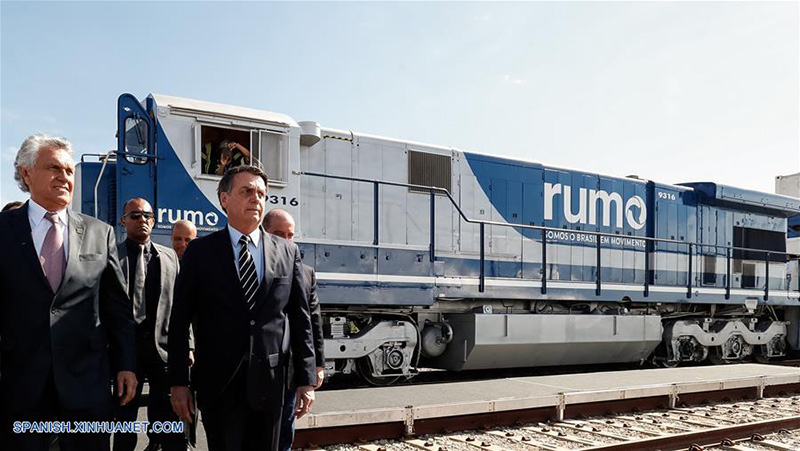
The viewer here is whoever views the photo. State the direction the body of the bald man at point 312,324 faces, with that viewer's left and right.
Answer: facing the viewer and to the right of the viewer

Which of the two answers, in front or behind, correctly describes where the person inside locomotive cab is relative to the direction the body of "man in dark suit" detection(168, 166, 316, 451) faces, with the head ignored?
behind

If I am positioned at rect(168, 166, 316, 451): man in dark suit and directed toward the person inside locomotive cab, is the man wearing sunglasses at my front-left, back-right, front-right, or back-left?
front-left

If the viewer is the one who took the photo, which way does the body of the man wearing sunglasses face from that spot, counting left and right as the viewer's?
facing the viewer

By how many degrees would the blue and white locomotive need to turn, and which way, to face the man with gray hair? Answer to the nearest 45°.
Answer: approximately 45° to its left

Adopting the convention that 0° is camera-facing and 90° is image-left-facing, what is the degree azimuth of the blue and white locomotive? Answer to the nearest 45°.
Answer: approximately 45°

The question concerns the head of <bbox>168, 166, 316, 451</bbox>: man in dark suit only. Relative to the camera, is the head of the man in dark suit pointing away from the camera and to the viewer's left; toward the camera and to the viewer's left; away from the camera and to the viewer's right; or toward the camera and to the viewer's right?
toward the camera and to the viewer's right

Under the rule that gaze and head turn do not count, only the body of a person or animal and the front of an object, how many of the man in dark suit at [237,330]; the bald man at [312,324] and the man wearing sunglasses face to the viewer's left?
0

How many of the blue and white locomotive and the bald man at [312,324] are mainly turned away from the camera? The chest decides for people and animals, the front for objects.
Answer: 0

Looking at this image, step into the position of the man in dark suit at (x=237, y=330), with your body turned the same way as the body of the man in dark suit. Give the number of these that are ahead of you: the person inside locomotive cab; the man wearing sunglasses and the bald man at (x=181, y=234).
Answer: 0

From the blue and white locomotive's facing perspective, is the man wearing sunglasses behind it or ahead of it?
ahead

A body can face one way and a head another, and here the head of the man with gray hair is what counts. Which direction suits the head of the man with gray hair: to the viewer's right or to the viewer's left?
to the viewer's right

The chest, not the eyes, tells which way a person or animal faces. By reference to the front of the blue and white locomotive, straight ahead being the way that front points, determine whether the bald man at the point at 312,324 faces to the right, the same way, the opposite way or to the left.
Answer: to the left

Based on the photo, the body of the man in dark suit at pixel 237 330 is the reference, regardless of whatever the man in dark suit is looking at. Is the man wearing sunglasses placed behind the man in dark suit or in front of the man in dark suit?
behind

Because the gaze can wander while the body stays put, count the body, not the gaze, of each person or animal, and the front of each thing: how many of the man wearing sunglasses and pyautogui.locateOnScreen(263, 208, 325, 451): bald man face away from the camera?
0

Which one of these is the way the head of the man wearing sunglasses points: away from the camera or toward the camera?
toward the camera

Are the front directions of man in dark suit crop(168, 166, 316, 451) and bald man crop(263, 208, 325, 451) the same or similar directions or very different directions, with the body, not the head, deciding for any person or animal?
same or similar directions
